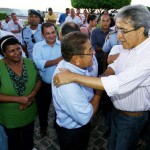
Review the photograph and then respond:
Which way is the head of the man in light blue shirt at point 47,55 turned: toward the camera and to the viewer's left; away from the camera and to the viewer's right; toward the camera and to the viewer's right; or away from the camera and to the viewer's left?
toward the camera and to the viewer's right

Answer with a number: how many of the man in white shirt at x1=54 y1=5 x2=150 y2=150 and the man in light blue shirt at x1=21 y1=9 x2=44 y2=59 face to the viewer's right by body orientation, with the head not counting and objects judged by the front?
0

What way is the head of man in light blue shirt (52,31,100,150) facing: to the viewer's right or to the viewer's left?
to the viewer's right

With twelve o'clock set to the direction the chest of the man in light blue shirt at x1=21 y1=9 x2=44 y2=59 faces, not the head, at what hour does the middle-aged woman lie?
The middle-aged woman is roughly at 12 o'clock from the man in light blue shirt.

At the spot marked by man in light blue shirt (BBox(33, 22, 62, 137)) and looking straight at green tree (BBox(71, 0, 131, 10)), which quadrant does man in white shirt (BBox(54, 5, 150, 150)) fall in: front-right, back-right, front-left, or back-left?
back-right

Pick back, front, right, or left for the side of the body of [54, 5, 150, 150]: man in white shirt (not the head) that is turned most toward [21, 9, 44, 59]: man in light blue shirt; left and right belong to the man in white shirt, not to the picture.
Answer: right

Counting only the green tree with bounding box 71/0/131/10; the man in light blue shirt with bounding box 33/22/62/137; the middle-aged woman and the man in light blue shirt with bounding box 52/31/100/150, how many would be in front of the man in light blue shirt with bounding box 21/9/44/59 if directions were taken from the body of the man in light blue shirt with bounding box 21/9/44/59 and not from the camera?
3

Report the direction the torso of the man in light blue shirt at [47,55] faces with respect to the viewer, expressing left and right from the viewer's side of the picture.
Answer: facing the viewer and to the right of the viewer

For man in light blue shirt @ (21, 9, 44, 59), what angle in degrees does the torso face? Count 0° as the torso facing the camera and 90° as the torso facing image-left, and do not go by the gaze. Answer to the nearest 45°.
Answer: approximately 0°

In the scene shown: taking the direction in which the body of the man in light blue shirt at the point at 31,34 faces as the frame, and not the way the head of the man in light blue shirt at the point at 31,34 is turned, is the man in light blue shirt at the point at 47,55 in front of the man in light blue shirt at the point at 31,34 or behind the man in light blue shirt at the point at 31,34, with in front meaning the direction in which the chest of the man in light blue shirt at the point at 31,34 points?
in front

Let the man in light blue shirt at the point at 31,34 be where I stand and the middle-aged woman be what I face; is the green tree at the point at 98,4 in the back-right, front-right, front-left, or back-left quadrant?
back-left

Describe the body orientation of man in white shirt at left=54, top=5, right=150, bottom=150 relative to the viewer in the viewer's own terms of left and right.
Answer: facing the viewer and to the left of the viewer

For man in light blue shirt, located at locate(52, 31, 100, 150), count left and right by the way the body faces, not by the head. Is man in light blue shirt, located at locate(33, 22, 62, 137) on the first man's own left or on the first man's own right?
on the first man's own left

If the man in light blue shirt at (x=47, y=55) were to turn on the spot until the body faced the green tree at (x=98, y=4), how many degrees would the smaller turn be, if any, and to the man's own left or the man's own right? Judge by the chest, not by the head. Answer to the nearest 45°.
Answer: approximately 135° to the man's own left

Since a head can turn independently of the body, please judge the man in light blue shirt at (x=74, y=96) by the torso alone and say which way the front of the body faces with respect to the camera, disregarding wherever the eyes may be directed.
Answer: to the viewer's right

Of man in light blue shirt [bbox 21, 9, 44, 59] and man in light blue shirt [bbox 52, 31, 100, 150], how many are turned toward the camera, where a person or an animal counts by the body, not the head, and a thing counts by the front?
1
